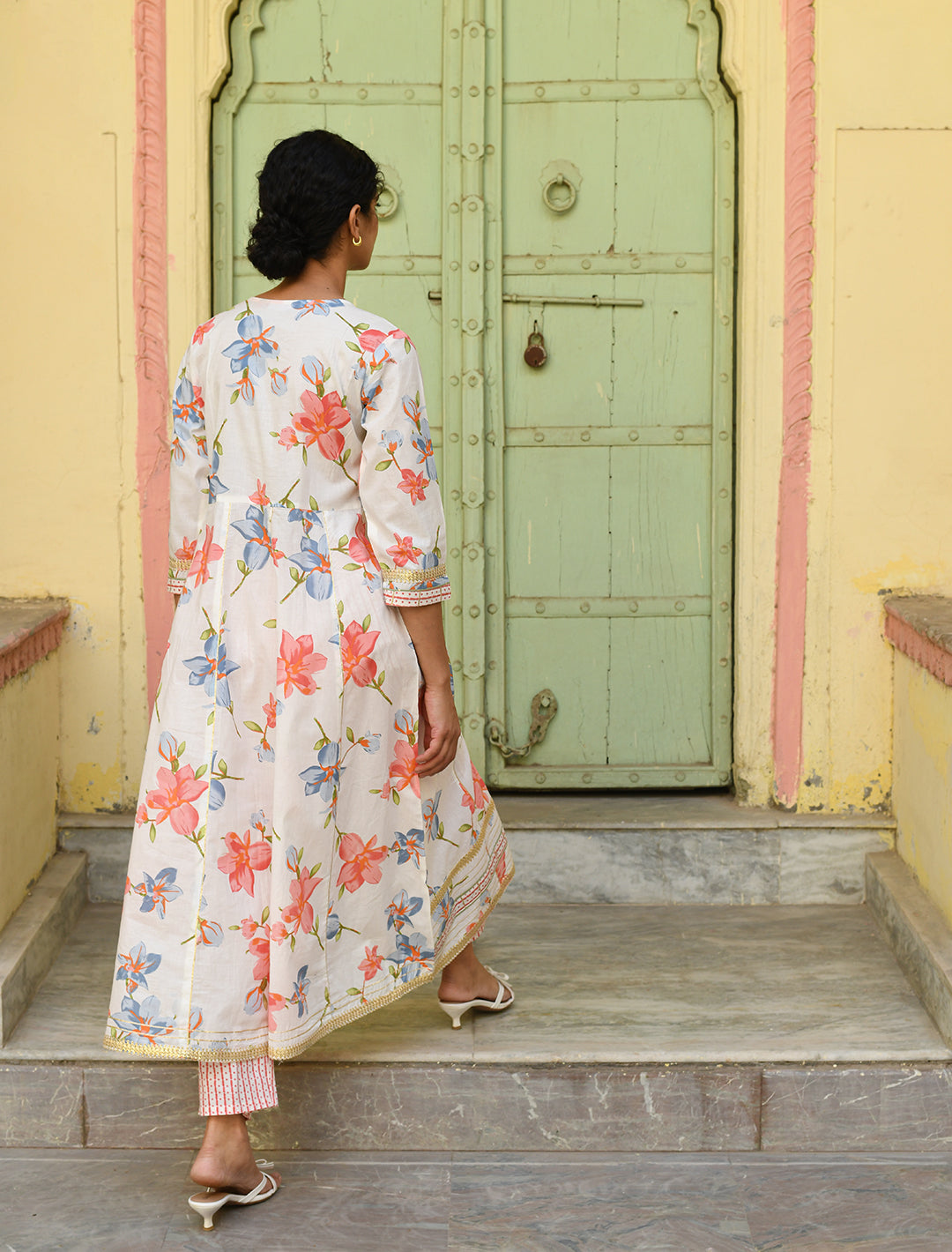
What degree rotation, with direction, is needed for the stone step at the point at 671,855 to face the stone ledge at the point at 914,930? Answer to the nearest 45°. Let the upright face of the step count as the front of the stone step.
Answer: approximately 45° to its left

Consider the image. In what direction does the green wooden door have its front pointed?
toward the camera

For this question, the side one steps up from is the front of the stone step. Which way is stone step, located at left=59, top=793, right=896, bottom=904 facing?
toward the camera

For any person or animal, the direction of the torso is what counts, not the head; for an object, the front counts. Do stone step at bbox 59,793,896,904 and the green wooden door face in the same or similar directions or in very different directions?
same or similar directions

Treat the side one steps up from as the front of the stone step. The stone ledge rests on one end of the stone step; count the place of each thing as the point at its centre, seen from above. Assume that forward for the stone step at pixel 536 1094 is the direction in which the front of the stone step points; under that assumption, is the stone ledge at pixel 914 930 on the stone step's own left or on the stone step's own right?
on the stone step's own left

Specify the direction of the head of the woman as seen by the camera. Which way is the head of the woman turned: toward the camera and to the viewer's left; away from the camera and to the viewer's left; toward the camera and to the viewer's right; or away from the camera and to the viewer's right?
away from the camera and to the viewer's right

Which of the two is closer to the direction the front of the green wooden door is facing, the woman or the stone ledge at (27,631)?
the woman

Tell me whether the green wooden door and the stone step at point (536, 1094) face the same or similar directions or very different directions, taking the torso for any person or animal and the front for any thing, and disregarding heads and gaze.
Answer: same or similar directions

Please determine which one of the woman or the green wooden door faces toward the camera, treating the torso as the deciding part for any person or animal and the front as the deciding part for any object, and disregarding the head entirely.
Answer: the green wooden door

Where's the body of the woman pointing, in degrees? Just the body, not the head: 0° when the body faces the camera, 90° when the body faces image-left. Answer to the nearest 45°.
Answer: approximately 225°

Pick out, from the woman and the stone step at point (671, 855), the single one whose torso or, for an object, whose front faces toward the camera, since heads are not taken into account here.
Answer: the stone step
